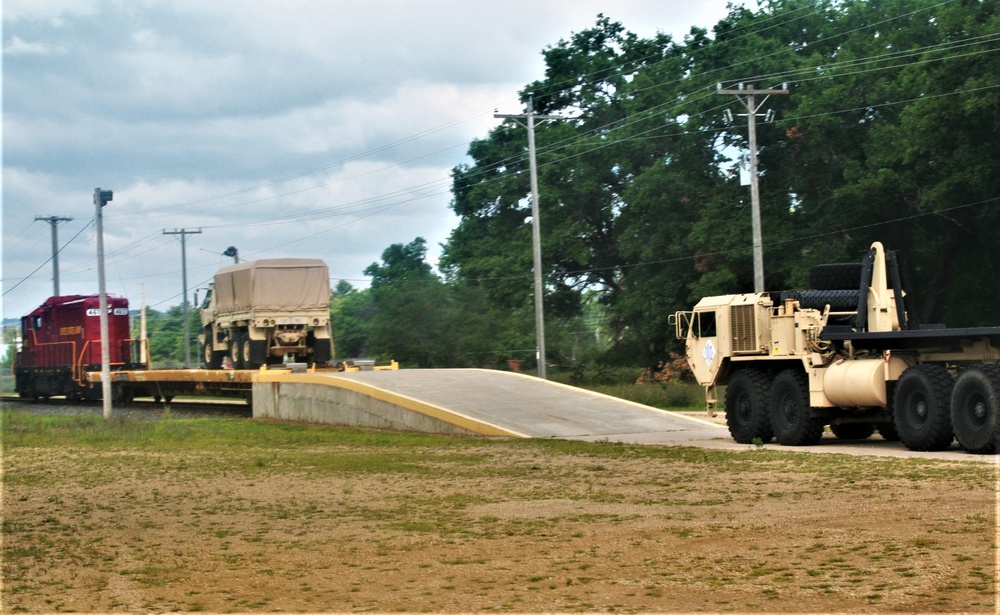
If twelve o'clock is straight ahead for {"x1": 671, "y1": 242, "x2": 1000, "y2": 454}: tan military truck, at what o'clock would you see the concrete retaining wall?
The concrete retaining wall is roughly at 11 o'clock from the tan military truck.

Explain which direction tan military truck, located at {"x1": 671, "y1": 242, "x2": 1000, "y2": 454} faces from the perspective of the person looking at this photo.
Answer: facing away from the viewer and to the left of the viewer
